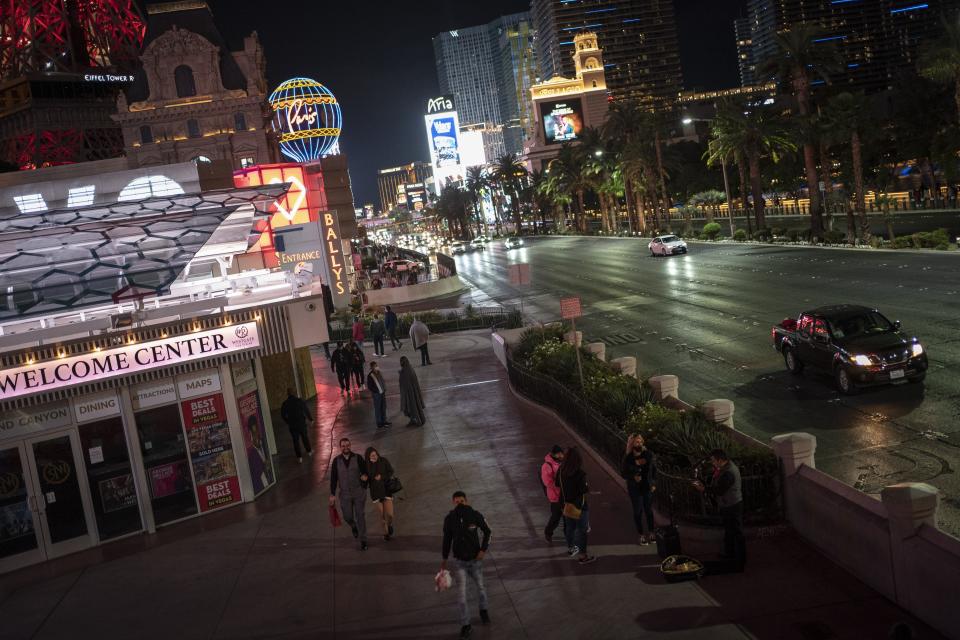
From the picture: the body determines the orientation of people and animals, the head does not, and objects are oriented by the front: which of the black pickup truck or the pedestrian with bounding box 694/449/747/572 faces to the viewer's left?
the pedestrian

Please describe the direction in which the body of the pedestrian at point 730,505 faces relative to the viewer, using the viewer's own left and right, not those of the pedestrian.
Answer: facing to the left of the viewer

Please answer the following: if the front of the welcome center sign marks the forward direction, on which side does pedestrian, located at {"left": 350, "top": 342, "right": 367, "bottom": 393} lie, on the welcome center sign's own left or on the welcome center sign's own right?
on the welcome center sign's own left

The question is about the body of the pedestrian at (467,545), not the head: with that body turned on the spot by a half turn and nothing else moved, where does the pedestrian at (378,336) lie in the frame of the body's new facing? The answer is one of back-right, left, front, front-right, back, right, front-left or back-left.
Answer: front

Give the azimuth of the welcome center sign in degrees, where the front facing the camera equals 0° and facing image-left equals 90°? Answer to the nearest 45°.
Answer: approximately 315°

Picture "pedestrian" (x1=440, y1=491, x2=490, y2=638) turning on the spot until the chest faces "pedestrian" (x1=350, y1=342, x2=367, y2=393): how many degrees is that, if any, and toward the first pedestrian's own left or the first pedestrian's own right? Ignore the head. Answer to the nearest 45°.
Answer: approximately 180°

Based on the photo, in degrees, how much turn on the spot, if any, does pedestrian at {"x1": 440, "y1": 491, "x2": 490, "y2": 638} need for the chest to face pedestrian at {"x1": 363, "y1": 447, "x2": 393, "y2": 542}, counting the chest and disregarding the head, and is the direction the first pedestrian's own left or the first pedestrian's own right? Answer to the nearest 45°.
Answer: approximately 180°

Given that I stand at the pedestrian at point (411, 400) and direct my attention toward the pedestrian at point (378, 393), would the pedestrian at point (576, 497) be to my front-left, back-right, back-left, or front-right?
back-left

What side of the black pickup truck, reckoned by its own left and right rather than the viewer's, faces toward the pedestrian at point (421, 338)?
back

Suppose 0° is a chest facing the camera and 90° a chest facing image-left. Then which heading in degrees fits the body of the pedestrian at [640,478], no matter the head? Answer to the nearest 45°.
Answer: approximately 0°

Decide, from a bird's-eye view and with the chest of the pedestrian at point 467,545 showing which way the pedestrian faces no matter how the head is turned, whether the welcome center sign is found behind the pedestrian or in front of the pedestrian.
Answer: behind

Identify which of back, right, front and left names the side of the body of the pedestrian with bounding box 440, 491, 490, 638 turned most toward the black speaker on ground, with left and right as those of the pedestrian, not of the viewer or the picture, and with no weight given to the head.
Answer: left
